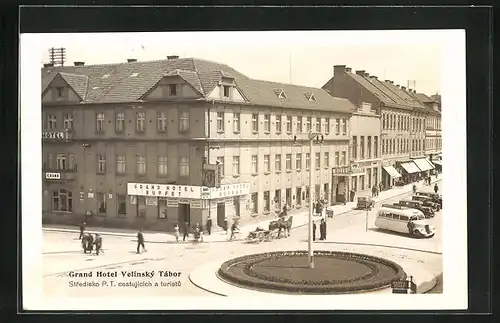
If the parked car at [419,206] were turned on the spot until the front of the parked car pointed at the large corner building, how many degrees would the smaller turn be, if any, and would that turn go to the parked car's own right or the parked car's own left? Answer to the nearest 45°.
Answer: approximately 135° to the parked car's own right

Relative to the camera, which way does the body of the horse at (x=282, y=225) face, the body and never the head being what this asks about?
to the viewer's right

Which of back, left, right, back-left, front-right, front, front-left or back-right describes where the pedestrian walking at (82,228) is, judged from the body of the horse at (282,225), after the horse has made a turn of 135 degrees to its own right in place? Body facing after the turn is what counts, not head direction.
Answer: front-right

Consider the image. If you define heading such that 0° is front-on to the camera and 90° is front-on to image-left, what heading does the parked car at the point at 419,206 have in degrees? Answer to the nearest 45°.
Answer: approximately 315°
